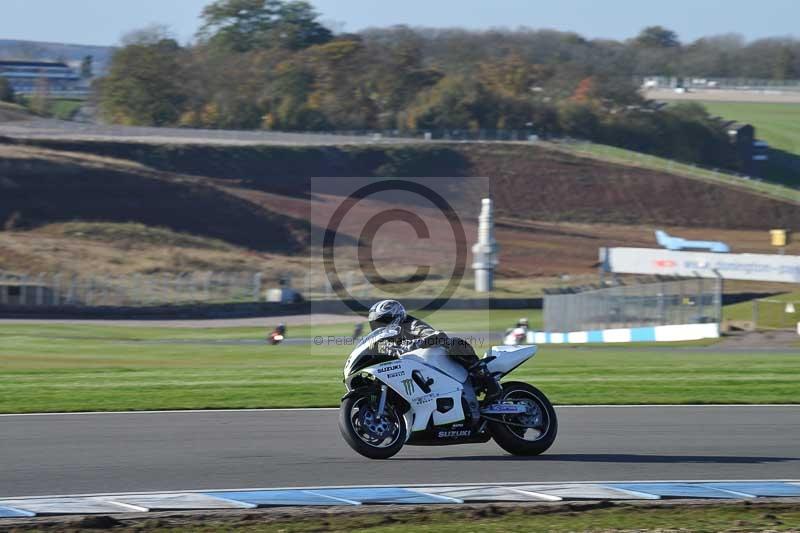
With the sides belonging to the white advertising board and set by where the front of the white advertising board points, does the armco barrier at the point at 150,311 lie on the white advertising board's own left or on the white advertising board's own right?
on the white advertising board's own right

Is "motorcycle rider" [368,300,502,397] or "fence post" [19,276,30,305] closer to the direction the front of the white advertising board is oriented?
the motorcycle rider

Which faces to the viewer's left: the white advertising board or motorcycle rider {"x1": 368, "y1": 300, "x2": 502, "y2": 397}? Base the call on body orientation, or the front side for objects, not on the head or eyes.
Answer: the motorcycle rider

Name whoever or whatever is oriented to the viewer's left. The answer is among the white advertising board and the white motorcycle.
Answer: the white motorcycle

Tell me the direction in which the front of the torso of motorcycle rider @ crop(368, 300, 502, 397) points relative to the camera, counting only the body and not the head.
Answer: to the viewer's left

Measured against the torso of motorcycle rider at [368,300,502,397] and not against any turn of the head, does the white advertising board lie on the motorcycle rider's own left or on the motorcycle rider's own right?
on the motorcycle rider's own right

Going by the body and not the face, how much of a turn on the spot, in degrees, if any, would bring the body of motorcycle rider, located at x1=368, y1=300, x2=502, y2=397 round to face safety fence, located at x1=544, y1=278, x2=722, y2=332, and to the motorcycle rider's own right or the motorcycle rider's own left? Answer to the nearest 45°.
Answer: approximately 90° to the motorcycle rider's own right

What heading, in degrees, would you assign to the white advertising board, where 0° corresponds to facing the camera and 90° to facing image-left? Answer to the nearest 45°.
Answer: approximately 0°

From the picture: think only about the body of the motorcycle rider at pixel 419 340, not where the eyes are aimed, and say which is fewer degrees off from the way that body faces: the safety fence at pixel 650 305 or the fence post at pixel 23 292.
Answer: the fence post

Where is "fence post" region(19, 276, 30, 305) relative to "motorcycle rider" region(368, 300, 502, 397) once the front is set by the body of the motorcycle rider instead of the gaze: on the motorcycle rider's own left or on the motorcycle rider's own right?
on the motorcycle rider's own right

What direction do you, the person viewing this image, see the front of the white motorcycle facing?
facing to the left of the viewer

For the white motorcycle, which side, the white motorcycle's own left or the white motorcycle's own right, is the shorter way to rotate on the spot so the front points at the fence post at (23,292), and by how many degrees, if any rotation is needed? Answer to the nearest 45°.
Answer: approximately 45° to the white motorcycle's own right

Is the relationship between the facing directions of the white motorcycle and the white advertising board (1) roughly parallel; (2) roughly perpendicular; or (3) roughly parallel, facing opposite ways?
roughly perpendicular
